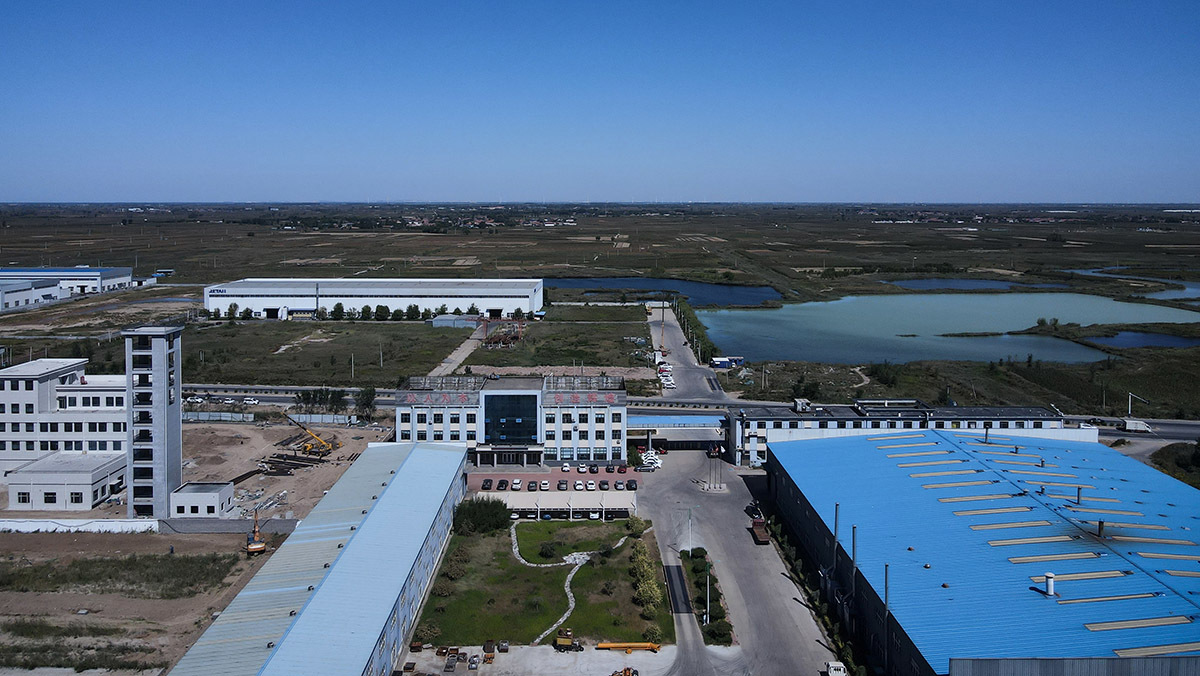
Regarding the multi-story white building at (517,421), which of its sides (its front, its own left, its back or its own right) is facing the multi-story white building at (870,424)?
left

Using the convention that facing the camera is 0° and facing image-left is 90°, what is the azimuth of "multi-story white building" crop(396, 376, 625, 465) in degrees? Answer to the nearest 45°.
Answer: approximately 0°

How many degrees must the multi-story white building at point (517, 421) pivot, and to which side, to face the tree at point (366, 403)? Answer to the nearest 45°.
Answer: approximately 135° to its right

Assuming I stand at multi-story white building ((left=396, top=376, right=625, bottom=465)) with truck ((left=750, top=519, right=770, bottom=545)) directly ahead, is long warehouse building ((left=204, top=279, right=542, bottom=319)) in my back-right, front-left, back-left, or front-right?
back-left

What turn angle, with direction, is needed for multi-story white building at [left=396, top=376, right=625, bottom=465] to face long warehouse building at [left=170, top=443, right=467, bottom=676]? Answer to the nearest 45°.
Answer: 0° — it already faces it

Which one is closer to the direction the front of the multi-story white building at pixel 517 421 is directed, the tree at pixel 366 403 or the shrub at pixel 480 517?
the shrub

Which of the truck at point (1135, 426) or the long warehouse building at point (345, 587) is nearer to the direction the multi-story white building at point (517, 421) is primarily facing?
the long warehouse building

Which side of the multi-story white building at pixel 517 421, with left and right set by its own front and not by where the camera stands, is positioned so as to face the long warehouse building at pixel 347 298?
back

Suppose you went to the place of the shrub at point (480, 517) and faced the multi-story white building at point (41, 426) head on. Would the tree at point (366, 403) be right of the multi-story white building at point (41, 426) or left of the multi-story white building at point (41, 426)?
right

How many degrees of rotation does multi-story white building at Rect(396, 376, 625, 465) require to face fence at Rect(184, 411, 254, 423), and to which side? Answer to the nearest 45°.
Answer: approximately 135° to its right

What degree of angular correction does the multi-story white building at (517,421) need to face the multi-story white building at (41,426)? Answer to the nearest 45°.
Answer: approximately 90° to its right
